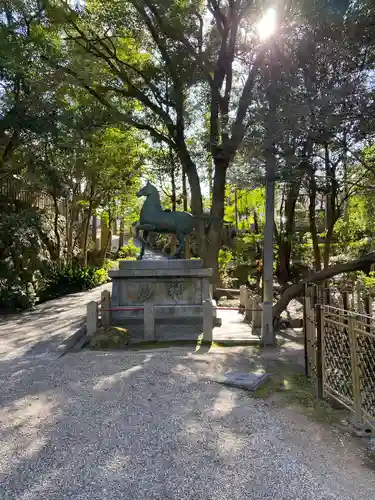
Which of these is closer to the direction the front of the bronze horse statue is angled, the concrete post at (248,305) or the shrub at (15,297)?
the shrub

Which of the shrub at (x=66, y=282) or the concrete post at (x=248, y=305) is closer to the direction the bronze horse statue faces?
the shrub

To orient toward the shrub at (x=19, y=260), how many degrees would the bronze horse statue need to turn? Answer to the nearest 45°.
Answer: approximately 45° to its right

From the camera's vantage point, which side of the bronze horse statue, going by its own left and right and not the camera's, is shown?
left

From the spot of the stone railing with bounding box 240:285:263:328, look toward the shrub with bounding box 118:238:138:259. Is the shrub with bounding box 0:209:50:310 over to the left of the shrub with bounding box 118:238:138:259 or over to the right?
left

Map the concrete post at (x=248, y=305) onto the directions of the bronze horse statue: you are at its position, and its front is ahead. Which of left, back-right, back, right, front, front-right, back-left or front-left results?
back

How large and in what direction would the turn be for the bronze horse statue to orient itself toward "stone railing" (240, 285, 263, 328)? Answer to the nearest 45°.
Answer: approximately 180°
